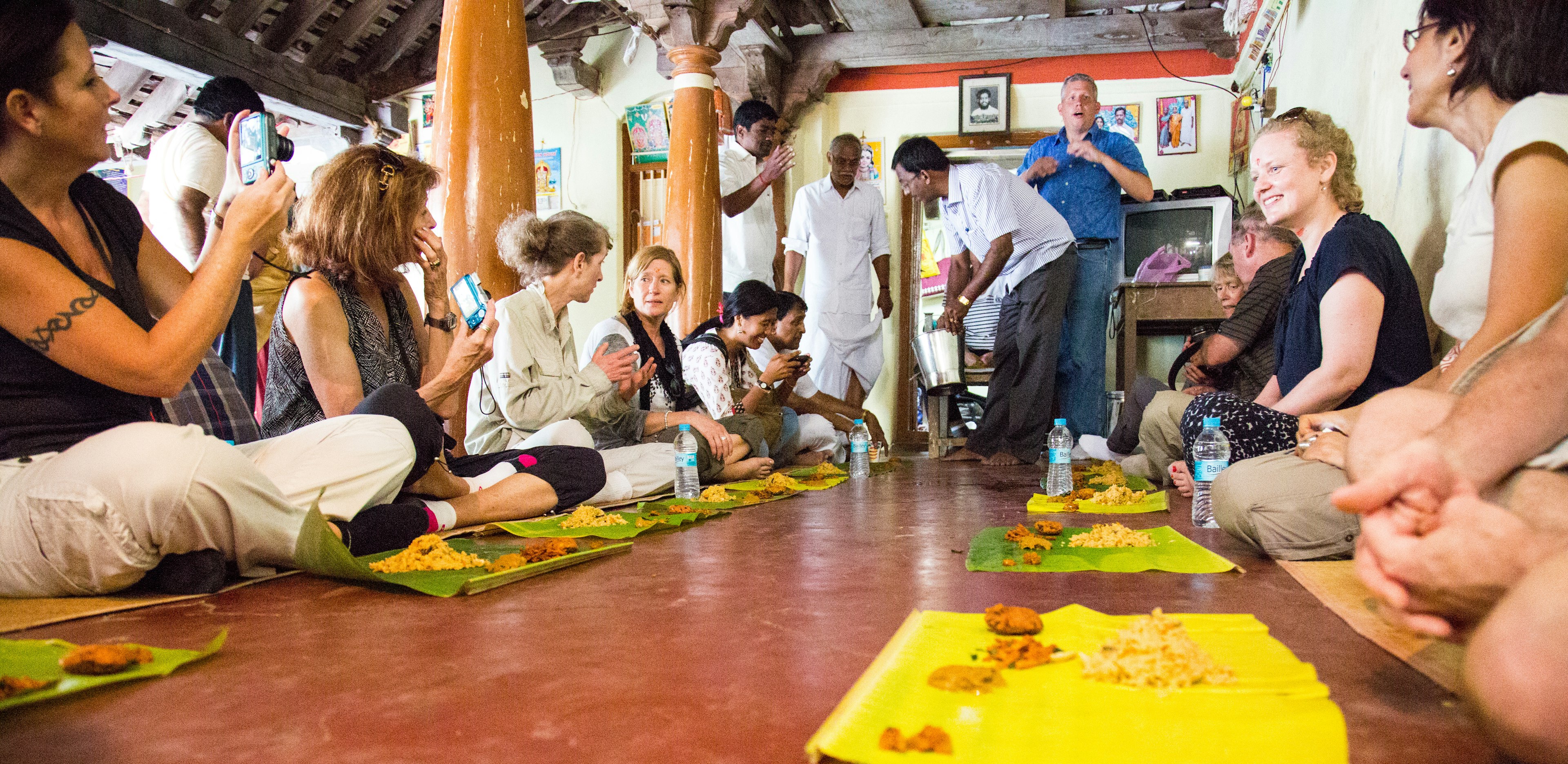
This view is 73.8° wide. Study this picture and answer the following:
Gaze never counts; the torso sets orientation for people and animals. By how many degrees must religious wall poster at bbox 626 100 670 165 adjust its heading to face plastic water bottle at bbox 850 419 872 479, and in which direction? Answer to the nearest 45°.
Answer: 0° — it already faces it

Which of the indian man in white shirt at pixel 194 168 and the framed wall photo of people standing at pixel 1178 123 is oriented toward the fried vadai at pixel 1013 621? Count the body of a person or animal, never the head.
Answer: the framed wall photo of people standing

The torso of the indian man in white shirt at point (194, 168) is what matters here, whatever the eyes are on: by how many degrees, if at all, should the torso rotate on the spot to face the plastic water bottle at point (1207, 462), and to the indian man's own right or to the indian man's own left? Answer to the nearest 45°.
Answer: approximately 90° to the indian man's own right

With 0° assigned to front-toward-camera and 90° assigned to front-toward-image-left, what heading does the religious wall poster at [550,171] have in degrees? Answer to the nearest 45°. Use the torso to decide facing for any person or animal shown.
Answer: approximately 0°

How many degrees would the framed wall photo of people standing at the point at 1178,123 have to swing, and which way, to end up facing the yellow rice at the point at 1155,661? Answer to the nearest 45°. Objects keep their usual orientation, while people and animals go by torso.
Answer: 0° — it already faces it

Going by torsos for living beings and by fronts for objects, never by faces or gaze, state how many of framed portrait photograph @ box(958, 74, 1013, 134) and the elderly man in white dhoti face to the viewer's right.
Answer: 0

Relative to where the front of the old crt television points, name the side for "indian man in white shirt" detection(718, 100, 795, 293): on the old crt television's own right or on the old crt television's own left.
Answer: on the old crt television's own right

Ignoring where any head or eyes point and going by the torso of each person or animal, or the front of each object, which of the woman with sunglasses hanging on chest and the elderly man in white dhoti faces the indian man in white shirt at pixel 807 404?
the elderly man in white dhoti

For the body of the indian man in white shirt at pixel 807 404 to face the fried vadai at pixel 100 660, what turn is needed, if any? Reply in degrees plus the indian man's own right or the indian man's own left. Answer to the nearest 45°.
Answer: approximately 90° to the indian man's own right

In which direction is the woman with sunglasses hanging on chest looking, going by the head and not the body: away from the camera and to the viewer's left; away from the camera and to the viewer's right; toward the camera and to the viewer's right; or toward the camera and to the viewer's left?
toward the camera and to the viewer's left

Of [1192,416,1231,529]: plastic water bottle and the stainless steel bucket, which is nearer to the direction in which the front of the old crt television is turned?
the plastic water bottle

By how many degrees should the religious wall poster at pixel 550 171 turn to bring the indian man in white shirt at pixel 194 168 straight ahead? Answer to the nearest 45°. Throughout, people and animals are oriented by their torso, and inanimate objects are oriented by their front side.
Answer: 0° — it already faces them

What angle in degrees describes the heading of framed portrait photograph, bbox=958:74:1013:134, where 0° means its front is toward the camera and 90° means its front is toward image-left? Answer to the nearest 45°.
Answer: approximately 0°

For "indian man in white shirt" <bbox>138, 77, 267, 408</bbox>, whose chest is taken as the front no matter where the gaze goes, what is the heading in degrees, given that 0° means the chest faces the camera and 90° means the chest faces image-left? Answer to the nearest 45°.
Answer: approximately 225°
